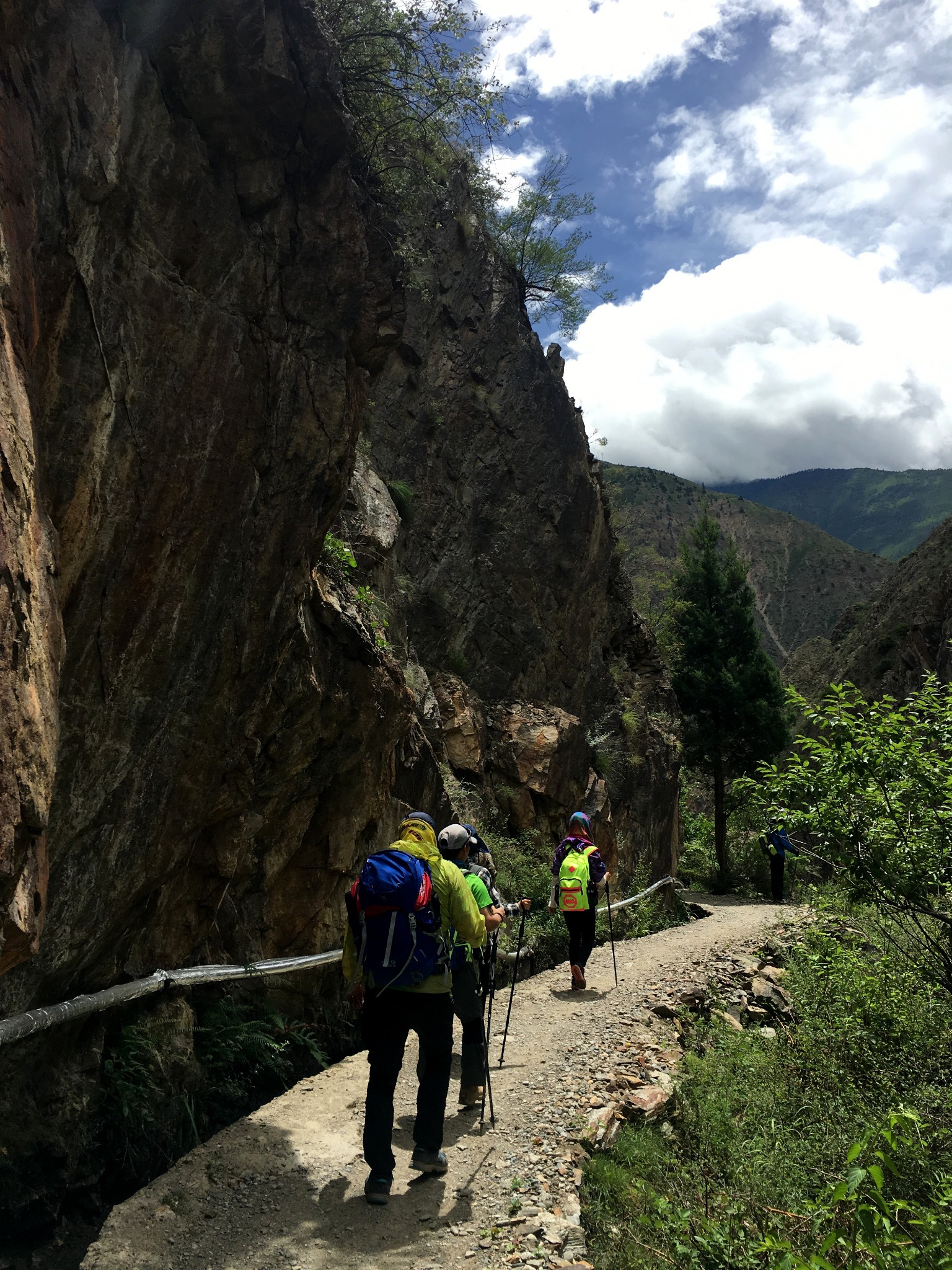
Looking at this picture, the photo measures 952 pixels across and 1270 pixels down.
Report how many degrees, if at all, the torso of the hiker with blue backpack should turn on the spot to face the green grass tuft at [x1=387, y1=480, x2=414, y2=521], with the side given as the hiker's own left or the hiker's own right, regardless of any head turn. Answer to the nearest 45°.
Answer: approximately 45° to the hiker's own left

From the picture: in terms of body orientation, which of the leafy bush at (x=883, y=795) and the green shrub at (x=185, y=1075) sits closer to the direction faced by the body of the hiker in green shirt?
the leafy bush

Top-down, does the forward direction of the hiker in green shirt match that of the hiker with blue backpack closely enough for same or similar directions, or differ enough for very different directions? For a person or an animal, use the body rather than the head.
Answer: same or similar directions

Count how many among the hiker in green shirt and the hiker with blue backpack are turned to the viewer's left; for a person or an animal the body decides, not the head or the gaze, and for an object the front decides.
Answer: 0

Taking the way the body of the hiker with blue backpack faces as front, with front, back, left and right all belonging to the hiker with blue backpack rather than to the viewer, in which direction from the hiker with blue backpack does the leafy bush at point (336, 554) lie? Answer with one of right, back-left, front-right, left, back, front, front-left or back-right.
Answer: front-left

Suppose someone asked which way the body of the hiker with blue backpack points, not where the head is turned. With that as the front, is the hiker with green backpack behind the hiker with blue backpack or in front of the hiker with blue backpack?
in front

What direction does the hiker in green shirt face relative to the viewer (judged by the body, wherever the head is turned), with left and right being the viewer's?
facing away from the viewer and to the right of the viewer

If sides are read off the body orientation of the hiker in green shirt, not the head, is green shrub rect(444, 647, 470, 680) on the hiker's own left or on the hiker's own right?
on the hiker's own left

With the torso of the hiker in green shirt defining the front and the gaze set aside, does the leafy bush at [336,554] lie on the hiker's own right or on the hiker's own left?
on the hiker's own left

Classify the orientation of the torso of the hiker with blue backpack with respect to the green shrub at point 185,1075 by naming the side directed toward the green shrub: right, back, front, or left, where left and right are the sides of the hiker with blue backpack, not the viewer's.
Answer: left

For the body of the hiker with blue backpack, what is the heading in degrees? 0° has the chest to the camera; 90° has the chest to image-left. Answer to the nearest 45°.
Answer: approximately 225°
